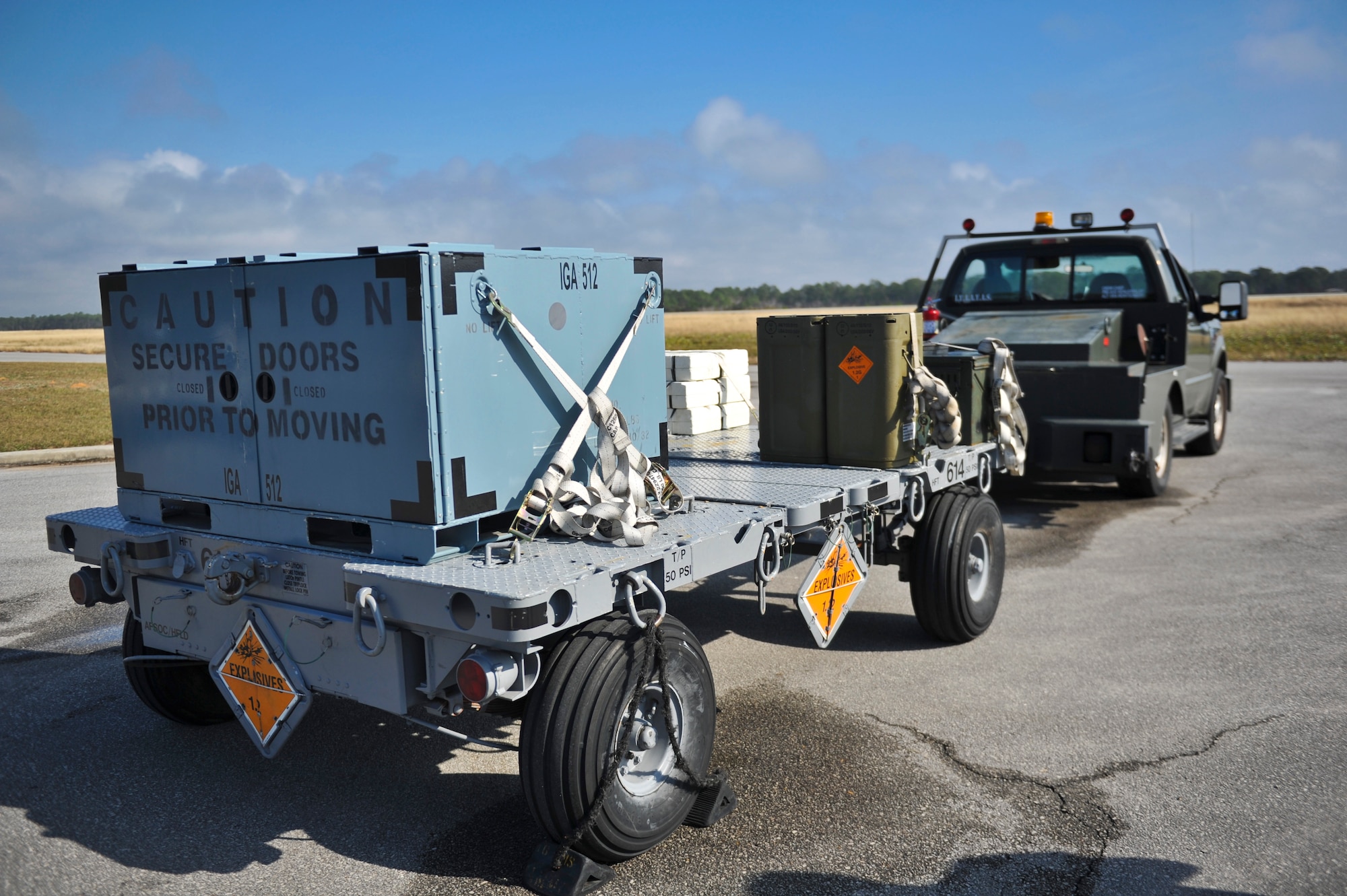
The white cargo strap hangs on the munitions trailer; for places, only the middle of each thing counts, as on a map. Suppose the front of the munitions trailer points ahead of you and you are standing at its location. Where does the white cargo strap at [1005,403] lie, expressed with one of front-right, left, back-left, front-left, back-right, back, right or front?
front

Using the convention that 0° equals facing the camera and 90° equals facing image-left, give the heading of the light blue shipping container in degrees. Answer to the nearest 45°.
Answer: approximately 45°

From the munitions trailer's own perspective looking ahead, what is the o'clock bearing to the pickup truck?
The pickup truck is roughly at 12 o'clock from the munitions trailer.

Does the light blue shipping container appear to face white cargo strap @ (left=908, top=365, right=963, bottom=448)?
no

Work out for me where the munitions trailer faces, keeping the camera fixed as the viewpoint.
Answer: facing away from the viewer and to the right of the viewer

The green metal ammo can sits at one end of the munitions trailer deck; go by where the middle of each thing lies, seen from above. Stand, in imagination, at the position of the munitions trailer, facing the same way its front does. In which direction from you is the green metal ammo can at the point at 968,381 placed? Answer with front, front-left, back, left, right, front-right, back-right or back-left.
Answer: front
